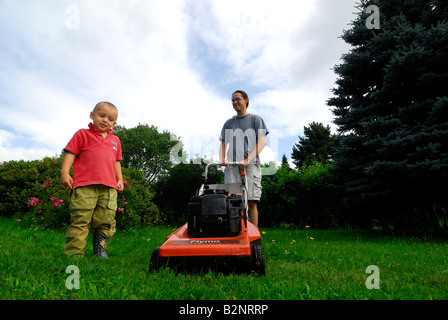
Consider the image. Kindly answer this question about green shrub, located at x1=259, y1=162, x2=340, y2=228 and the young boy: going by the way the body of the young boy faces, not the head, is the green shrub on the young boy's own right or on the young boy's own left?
on the young boy's own left

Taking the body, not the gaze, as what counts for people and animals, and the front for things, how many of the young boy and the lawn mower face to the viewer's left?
0

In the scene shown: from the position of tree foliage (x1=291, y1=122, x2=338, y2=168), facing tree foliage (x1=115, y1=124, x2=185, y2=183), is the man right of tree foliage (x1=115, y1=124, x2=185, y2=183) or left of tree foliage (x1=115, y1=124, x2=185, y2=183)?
left

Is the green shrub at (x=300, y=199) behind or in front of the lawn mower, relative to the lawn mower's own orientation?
behind

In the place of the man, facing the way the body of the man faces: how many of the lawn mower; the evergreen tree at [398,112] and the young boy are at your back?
1

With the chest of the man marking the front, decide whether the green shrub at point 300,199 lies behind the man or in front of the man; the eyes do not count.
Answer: behind

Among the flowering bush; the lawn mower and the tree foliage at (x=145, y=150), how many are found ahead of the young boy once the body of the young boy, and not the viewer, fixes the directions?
1

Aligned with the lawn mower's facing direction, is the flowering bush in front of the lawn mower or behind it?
behind

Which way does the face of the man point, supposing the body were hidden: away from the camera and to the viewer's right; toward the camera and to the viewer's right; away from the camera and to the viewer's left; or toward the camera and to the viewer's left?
toward the camera and to the viewer's left

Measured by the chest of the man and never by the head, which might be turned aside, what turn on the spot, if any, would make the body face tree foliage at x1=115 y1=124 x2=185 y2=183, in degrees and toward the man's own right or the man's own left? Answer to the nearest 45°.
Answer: approximately 90° to the man's own right
